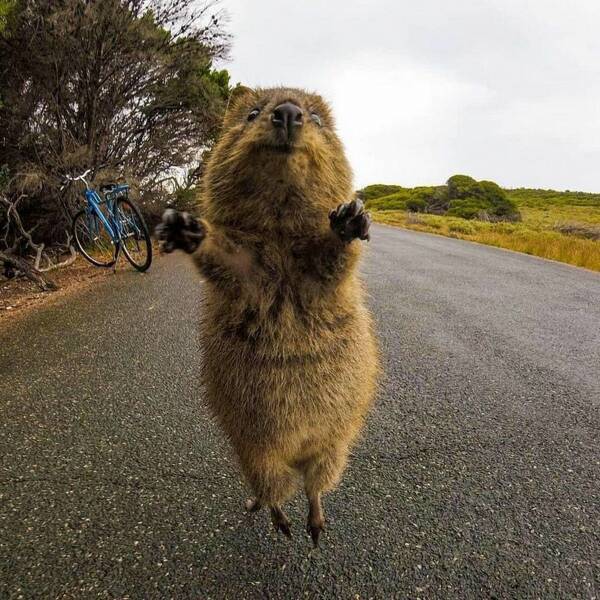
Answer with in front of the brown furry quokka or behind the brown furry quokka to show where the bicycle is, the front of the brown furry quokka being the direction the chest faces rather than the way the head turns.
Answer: behind

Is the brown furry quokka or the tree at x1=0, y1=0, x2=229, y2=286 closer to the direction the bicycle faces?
the tree

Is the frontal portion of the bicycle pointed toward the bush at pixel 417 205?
no

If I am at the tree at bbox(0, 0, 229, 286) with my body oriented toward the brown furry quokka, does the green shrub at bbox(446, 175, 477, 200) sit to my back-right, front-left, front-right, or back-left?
back-left

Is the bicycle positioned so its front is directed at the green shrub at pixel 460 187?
no

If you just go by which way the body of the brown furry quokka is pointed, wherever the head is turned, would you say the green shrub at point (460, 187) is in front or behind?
behind

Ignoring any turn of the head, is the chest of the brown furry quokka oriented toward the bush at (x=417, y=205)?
no

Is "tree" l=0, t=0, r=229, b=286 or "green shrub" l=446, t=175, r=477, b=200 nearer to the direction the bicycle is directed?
the tree

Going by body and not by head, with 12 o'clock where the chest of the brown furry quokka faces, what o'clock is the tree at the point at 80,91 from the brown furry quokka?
The tree is roughly at 5 o'clock from the brown furry quokka.

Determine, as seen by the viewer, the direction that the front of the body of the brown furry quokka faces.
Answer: toward the camera

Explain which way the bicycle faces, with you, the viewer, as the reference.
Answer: facing away from the viewer and to the left of the viewer

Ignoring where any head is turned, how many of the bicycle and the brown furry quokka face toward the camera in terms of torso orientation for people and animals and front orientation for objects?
1

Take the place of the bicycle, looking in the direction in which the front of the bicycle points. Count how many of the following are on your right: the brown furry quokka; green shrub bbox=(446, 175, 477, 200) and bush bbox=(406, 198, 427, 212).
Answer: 2

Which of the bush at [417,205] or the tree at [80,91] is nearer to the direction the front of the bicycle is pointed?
the tree

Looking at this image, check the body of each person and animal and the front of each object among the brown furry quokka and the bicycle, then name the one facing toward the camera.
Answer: the brown furry quokka

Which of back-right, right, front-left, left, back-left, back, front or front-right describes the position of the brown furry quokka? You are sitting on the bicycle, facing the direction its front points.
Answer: back-left

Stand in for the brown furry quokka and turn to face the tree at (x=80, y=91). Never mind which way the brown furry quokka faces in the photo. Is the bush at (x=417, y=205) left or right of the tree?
right
